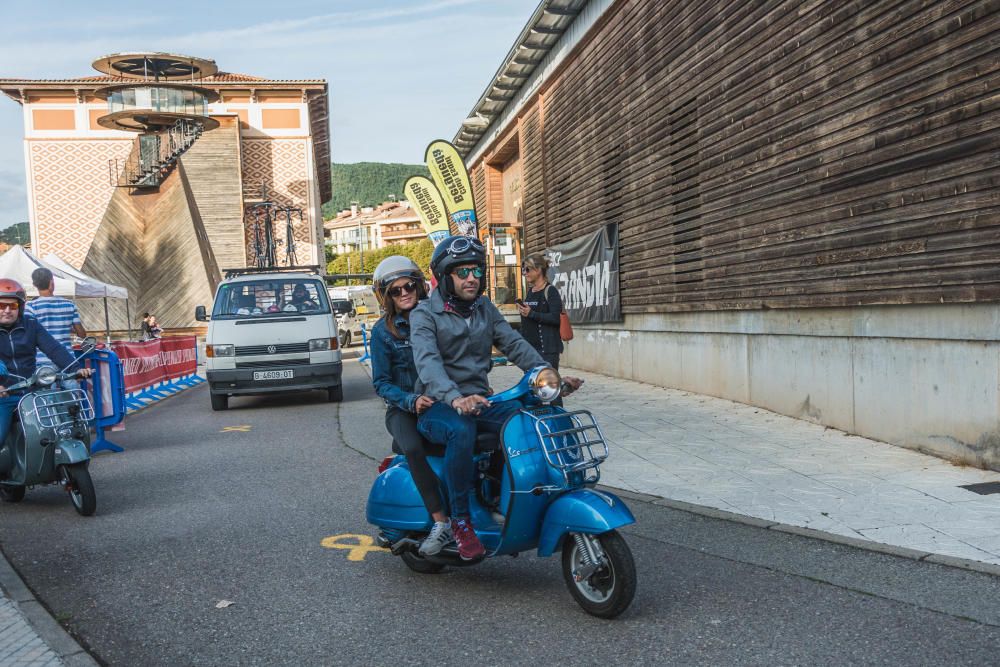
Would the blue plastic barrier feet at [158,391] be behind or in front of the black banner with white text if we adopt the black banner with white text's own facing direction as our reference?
in front

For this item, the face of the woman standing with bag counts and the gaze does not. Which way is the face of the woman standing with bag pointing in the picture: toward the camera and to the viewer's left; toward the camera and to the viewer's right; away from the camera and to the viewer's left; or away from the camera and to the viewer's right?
toward the camera and to the viewer's left

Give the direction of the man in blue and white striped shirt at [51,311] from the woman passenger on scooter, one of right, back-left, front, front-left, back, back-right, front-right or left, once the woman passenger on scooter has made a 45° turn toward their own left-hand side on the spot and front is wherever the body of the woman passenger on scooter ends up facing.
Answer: back-left

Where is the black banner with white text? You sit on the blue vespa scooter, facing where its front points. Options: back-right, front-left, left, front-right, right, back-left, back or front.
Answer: back-left

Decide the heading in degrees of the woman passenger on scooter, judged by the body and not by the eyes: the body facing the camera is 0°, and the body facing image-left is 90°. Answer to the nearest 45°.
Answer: approximately 315°

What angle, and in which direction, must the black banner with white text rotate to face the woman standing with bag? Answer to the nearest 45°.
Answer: approximately 45° to its left

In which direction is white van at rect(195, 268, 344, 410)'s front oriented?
toward the camera

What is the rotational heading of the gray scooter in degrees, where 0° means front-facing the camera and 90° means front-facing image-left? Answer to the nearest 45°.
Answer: approximately 315°

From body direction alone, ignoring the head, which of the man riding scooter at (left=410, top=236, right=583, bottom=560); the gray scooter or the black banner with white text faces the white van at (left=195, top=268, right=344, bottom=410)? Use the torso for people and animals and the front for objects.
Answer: the black banner with white text

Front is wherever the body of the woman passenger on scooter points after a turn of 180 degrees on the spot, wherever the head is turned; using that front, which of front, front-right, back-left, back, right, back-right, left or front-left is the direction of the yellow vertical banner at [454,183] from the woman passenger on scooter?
front-right

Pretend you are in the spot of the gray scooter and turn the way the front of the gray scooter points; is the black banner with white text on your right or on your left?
on your left

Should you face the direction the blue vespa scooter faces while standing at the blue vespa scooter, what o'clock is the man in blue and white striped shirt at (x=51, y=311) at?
The man in blue and white striped shirt is roughly at 6 o'clock from the blue vespa scooter.

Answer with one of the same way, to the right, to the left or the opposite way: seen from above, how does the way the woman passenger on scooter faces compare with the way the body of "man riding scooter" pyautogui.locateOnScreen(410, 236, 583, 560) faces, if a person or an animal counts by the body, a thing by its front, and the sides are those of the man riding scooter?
the same way

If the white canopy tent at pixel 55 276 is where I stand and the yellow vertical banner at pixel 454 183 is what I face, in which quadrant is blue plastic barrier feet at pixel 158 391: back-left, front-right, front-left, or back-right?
front-right

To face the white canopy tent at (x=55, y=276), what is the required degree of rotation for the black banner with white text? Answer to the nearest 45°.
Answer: approximately 45° to its right

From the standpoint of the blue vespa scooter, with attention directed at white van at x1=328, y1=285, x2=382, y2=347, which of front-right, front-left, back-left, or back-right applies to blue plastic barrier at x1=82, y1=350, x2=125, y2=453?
front-left

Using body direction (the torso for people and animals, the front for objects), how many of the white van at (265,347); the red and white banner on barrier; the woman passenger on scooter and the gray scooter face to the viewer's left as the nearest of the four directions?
0

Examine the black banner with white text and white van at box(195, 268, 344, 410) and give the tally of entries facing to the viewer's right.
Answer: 0

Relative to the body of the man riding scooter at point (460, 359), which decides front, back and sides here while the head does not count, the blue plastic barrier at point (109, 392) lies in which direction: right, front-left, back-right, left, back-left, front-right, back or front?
back

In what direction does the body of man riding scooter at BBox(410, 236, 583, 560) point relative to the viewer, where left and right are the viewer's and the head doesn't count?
facing the viewer and to the right of the viewer
